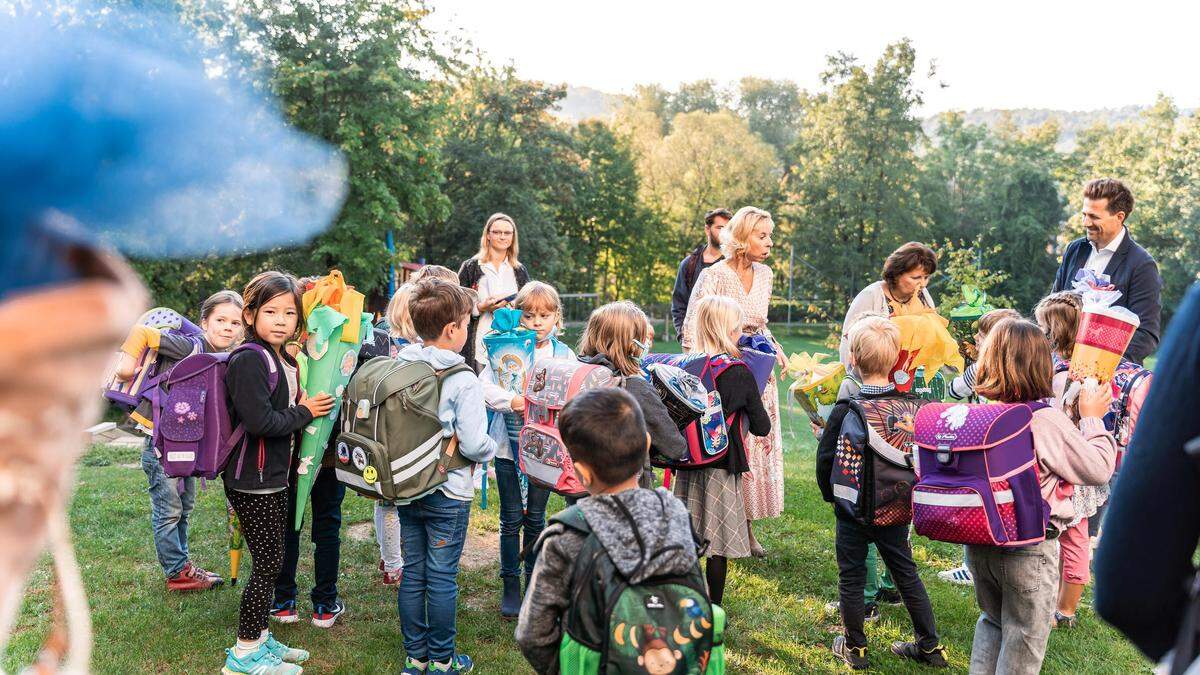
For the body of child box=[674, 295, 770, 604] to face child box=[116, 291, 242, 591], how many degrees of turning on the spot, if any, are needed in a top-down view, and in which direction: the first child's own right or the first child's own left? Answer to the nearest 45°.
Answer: approximately 135° to the first child's own left

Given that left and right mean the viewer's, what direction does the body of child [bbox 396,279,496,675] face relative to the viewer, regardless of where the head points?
facing away from the viewer and to the right of the viewer

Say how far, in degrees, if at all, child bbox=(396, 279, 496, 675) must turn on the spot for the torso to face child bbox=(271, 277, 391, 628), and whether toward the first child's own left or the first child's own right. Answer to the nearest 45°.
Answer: approximately 90° to the first child's own left

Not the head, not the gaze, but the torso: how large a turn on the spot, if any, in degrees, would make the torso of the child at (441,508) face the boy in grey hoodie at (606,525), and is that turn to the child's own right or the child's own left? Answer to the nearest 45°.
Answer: approximately 135° to the child's own right

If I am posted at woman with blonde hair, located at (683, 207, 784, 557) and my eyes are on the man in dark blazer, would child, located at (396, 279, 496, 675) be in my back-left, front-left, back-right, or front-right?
back-right

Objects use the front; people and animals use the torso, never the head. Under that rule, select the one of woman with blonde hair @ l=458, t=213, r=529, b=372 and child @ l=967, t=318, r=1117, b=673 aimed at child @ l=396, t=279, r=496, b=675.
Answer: the woman with blonde hair

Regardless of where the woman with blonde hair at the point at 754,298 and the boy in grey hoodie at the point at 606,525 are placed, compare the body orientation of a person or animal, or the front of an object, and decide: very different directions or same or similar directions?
very different directions

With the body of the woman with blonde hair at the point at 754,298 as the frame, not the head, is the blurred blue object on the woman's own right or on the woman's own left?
on the woman's own right
